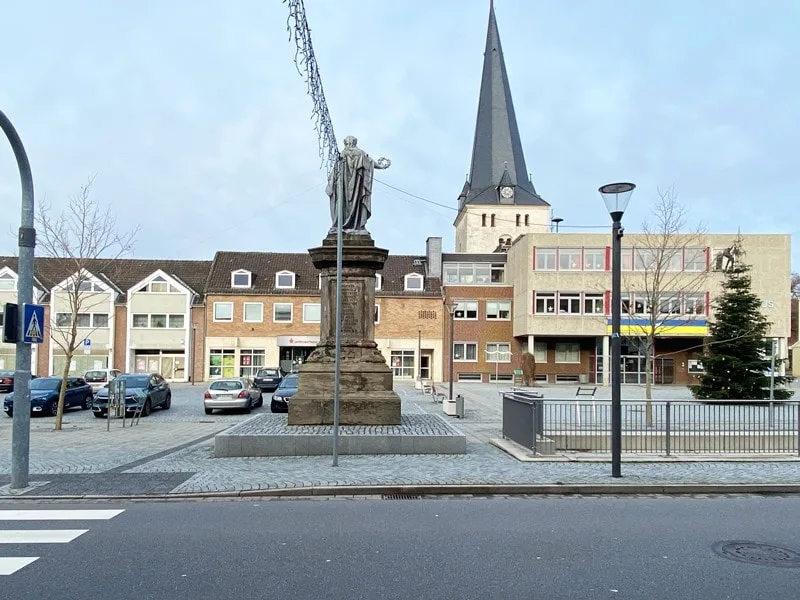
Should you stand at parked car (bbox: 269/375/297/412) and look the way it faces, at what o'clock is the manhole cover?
The manhole cover is roughly at 10 o'clock from the parked car.

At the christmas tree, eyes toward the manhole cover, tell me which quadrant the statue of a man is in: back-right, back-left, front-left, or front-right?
front-right

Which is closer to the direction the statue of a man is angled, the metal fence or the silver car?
the metal fence

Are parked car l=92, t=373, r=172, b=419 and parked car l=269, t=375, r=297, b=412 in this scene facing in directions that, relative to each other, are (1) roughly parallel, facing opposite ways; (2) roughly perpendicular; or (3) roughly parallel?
roughly parallel

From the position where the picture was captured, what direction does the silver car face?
facing away from the viewer and to the right of the viewer

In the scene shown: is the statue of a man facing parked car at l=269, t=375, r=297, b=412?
no

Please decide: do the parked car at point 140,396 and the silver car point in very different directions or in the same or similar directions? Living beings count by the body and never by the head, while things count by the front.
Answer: very different directions

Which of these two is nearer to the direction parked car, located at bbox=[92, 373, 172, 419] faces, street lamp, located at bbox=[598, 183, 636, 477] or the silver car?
the street lamp

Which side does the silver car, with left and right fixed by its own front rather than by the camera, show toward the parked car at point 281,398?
right

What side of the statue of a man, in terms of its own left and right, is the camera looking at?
front

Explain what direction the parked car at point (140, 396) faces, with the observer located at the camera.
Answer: facing the viewer and to the left of the viewer

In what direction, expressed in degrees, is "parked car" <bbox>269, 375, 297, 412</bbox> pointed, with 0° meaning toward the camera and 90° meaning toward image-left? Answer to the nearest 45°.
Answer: approximately 45°

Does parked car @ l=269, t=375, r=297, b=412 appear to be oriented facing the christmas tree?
no

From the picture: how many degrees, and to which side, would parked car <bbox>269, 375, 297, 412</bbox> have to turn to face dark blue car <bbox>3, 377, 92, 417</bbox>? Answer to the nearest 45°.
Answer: approximately 45° to its right

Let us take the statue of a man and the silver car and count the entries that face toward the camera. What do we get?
1

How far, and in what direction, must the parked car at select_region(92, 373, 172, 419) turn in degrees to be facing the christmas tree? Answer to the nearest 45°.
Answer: approximately 135° to its left
